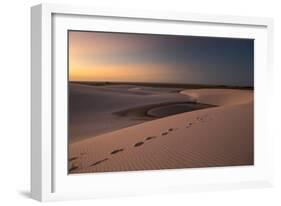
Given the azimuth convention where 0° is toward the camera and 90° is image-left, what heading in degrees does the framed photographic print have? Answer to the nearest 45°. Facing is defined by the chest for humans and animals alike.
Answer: approximately 315°
